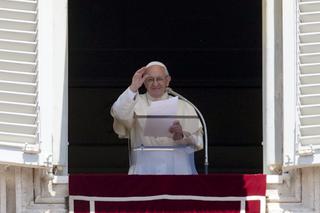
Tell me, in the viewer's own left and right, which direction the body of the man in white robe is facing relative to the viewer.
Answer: facing the viewer

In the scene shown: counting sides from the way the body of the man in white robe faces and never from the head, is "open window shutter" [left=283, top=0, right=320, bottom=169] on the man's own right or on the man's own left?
on the man's own left

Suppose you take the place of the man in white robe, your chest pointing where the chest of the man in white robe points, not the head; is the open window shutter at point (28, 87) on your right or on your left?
on your right
